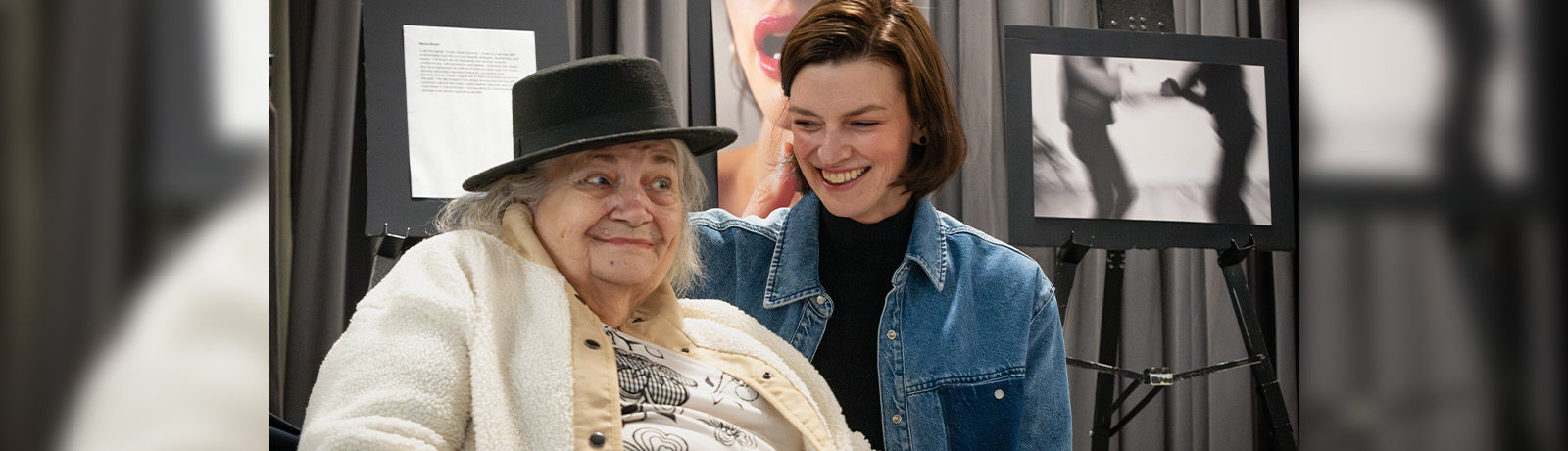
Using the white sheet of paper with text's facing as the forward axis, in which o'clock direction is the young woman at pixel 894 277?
The young woman is roughly at 11 o'clock from the white sheet of paper with text.

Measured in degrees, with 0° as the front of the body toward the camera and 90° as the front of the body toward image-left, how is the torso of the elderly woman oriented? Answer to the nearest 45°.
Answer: approximately 315°

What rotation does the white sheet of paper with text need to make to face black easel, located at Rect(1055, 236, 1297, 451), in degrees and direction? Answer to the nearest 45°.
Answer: approximately 90° to its left

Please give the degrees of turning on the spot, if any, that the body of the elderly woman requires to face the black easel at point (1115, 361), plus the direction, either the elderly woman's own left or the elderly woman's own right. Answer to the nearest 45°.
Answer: approximately 90° to the elderly woman's own left

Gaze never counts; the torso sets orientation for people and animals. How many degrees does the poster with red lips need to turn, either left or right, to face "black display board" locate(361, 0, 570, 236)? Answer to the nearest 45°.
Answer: approximately 45° to its right

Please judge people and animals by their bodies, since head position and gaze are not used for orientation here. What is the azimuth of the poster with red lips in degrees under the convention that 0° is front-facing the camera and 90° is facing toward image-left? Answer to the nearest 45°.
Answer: approximately 0°

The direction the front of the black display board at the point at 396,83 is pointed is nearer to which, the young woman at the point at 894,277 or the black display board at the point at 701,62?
the young woman

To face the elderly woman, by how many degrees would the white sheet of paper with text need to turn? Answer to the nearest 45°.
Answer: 0° — it already faces them
